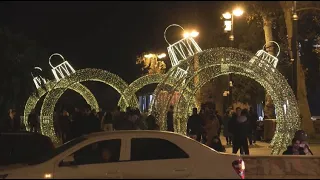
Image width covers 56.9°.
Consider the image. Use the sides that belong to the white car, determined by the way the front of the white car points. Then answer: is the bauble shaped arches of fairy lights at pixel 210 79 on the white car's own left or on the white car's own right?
on the white car's own right

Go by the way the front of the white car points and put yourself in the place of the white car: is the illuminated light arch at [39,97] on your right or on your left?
on your right

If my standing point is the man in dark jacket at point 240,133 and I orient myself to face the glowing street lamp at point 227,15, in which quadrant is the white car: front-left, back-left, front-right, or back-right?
back-left

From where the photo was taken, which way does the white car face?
to the viewer's left

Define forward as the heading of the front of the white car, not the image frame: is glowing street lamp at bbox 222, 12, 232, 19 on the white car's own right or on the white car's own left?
on the white car's own right

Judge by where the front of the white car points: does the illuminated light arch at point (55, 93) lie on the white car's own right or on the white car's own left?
on the white car's own right
